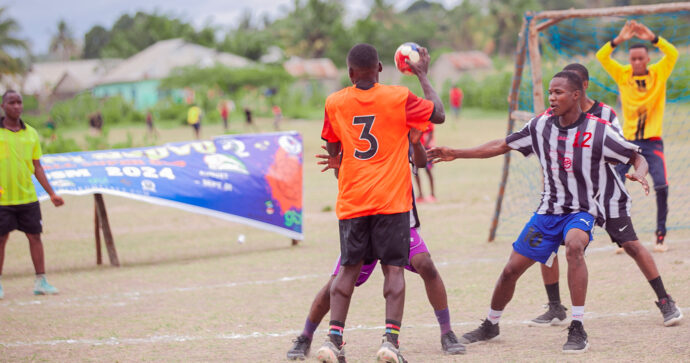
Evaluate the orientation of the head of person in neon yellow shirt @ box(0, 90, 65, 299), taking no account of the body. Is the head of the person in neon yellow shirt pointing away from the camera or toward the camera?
toward the camera

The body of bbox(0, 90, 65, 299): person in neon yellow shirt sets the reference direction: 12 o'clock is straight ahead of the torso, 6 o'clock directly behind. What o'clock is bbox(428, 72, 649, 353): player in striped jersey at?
The player in striped jersey is roughly at 12 o'clock from the person in neon yellow shirt.

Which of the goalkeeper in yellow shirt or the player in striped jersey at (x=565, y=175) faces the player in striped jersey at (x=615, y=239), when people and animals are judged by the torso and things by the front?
the goalkeeper in yellow shirt

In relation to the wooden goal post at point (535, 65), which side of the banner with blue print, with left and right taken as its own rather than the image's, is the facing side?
left

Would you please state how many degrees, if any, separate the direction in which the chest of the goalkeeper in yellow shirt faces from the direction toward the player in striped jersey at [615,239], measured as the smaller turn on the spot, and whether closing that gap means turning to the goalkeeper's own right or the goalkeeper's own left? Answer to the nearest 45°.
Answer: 0° — they already face them

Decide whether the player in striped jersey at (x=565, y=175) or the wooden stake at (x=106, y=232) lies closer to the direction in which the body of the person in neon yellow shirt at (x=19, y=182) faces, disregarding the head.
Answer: the player in striped jersey

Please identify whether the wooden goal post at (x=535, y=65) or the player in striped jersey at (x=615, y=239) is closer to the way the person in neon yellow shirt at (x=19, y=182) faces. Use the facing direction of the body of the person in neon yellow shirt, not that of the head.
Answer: the player in striped jersey

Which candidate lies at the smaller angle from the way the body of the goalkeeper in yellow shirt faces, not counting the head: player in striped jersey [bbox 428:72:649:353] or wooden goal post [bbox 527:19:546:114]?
the player in striped jersey

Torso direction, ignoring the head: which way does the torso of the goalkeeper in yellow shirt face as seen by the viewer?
toward the camera

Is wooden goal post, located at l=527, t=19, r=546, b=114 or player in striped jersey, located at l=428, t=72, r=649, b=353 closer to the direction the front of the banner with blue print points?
the player in striped jersey

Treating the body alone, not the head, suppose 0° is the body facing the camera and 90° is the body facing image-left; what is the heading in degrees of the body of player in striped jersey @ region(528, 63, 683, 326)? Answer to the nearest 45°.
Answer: approximately 45°

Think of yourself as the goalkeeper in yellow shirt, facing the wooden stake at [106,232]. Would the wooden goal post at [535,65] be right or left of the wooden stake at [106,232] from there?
right
